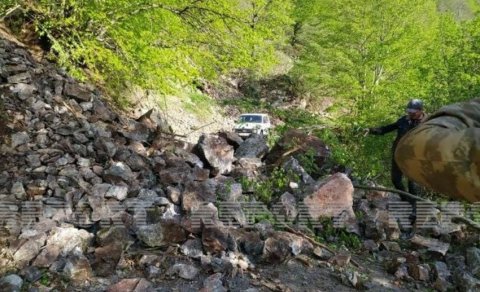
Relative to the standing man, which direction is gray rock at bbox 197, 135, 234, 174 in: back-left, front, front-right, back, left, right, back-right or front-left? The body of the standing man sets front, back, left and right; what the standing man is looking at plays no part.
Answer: front-right

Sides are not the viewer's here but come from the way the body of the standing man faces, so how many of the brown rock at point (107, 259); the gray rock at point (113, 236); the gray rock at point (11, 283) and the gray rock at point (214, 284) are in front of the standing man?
4

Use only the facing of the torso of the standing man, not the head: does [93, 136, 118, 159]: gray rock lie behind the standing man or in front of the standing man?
in front

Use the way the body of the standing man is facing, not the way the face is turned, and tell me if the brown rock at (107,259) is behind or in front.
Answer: in front

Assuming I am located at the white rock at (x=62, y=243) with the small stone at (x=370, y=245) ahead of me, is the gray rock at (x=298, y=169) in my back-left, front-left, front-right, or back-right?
front-left

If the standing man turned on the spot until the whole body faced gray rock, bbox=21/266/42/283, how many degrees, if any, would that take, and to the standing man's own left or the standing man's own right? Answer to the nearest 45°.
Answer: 0° — they already face it

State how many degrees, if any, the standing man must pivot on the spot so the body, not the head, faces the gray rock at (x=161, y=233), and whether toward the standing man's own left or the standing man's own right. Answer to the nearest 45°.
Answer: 0° — they already face it

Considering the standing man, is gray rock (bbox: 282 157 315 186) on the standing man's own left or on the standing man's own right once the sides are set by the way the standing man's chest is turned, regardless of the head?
on the standing man's own right

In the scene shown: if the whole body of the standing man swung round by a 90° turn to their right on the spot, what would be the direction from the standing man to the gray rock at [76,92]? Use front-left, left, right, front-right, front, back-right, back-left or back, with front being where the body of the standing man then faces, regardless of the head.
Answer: front-left

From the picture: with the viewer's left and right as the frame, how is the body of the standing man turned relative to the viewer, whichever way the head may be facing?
facing the viewer and to the left of the viewer

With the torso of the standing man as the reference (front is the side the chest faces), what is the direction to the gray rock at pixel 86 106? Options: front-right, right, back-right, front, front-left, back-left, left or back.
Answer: front-right

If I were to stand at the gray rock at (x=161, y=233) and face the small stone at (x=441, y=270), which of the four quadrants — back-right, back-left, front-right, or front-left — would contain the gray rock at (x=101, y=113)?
back-left

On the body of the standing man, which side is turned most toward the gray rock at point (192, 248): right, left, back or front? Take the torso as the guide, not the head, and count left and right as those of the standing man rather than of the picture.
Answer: front
